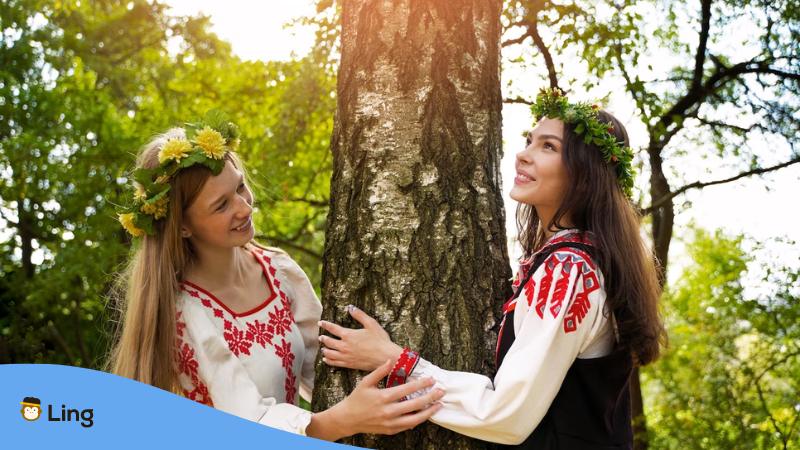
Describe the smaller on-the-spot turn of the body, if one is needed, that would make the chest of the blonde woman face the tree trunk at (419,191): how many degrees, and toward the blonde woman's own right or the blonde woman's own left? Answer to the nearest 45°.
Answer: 0° — they already face it

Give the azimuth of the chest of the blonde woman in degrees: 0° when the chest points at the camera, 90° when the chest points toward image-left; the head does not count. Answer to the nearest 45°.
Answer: approximately 315°
